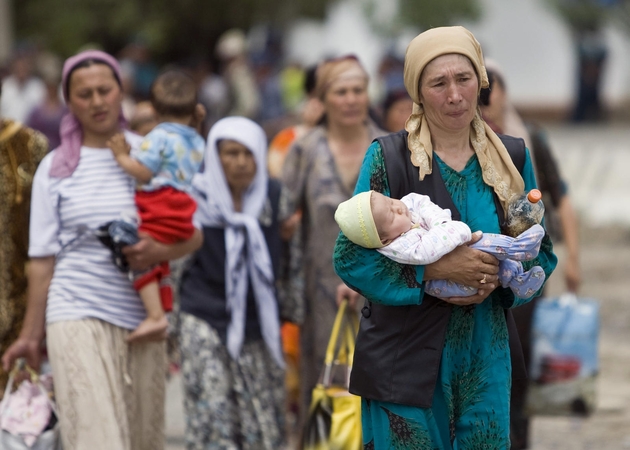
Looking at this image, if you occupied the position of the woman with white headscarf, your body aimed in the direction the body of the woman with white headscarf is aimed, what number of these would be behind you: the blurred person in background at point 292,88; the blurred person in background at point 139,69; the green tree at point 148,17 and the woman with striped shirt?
3

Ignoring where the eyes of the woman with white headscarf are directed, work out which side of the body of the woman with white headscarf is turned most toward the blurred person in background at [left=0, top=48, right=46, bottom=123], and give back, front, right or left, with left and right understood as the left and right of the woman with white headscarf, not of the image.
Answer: back

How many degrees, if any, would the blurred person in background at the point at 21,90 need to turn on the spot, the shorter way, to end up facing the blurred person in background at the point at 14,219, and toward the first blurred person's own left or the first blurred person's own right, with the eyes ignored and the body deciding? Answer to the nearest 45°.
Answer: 0° — they already face them

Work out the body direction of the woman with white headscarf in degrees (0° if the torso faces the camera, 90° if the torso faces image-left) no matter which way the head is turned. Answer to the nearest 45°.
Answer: approximately 0°

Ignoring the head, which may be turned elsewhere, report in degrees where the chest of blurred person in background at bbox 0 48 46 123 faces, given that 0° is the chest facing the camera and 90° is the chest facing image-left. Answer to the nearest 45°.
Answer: approximately 0°

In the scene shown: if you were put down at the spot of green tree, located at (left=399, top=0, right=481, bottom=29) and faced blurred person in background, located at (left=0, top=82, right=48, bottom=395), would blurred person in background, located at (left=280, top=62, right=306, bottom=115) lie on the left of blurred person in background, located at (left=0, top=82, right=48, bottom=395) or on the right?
right

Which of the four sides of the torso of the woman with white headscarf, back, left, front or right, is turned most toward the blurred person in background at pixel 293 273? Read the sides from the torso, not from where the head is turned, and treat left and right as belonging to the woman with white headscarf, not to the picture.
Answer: back

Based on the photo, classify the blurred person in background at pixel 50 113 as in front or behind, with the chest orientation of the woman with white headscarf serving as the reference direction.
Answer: behind

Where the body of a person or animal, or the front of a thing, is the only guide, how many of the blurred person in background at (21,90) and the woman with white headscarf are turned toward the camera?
2

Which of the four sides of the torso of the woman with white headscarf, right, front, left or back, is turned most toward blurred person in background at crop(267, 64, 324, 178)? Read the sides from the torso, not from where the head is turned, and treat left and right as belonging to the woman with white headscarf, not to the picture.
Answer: back
